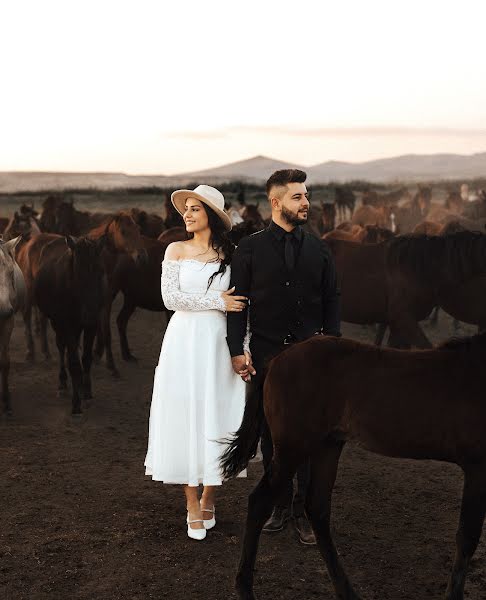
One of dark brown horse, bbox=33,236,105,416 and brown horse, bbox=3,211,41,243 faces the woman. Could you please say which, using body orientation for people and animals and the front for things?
the dark brown horse

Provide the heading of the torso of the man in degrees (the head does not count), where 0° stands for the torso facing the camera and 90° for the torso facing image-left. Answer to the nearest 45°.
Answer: approximately 0°

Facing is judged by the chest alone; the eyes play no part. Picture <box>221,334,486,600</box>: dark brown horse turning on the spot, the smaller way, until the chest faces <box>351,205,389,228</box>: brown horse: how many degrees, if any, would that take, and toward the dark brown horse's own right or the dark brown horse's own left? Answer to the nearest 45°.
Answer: approximately 90° to the dark brown horse's own left

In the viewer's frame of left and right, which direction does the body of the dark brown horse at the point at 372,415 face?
facing to the right of the viewer
